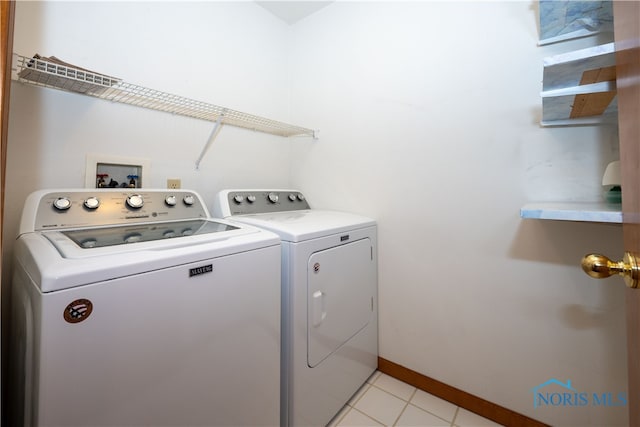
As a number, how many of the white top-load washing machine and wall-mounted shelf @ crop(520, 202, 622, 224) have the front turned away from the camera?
0

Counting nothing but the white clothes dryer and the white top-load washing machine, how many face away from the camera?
0

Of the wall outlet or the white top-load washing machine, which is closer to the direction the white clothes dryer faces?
the white top-load washing machine

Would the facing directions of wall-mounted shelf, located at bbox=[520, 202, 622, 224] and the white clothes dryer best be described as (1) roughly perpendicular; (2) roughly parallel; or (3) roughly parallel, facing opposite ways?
roughly perpendicular

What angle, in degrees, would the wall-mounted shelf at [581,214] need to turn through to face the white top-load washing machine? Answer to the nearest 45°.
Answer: approximately 45° to its right

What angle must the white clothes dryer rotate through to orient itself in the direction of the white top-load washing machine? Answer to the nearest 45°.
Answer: approximately 90° to its right

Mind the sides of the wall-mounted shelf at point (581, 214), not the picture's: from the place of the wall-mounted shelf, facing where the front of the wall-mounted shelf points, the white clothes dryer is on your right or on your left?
on your right

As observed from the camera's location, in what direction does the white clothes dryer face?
facing the viewer and to the right of the viewer

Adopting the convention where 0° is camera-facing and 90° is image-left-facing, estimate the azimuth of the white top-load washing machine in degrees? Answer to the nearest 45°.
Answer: approximately 315°

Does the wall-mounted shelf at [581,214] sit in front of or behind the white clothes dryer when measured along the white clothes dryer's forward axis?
in front
